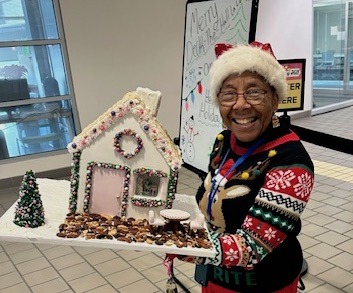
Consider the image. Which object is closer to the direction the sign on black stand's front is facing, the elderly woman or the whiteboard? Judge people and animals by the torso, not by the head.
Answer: the elderly woman

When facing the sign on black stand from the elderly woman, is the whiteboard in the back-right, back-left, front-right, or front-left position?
front-left

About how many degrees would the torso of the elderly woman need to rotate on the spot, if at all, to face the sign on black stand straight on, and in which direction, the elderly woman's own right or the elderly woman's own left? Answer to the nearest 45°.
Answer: approximately 135° to the elderly woman's own right

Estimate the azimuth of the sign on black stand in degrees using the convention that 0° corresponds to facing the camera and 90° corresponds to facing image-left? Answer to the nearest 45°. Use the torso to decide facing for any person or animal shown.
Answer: approximately 0°

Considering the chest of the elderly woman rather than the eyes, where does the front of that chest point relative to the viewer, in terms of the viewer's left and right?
facing the viewer and to the left of the viewer

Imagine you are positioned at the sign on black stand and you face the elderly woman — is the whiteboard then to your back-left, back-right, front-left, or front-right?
front-right

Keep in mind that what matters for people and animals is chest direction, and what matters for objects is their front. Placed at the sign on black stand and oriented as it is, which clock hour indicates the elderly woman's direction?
The elderly woman is roughly at 12 o'clock from the sign on black stand.

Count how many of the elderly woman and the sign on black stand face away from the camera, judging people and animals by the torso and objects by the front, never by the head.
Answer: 0

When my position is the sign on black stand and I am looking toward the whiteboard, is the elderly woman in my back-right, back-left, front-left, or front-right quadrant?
front-left

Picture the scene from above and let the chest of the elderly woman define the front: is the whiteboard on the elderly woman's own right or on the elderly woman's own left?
on the elderly woman's own right

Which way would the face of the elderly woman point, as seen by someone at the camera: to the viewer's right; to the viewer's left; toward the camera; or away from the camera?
toward the camera

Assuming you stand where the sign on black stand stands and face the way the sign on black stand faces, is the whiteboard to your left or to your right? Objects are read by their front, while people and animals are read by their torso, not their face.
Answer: on your right
